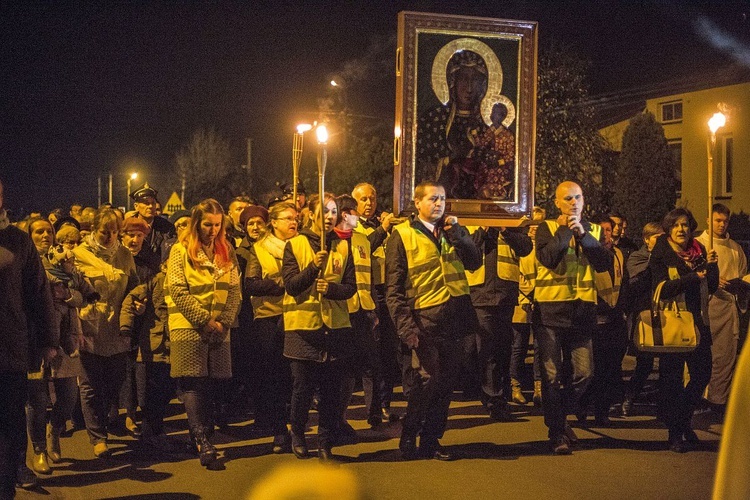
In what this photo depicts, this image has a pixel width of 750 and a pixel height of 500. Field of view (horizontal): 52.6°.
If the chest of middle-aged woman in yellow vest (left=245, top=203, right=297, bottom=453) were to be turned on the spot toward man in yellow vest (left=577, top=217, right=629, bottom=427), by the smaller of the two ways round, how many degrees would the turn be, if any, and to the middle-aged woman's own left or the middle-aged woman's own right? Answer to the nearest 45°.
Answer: approximately 45° to the middle-aged woman's own left

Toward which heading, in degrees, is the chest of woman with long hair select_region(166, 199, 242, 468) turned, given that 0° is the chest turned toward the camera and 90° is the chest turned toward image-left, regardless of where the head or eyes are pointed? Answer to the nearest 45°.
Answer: approximately 315°

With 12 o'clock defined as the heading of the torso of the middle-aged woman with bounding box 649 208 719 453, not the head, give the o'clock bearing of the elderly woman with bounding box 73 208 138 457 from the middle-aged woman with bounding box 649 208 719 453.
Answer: the elderly woman with bounding box 73 208 138 457 is roughly at 4 o'clock from the middle-aged woman with bounding box 649 208 719 453.

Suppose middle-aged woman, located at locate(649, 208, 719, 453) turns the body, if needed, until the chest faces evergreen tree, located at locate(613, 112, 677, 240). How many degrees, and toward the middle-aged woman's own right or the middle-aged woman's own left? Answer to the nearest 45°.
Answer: approximately 135° to the middle-aged woman's own left

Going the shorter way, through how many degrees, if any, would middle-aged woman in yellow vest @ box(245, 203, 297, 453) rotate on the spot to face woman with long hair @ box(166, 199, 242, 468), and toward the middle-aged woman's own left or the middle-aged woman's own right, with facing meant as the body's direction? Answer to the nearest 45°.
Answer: approximately 90° to the middle-aged woman's own right

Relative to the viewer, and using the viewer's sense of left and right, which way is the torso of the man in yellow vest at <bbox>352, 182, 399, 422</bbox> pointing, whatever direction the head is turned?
facing the viewer and to the right of the viewer

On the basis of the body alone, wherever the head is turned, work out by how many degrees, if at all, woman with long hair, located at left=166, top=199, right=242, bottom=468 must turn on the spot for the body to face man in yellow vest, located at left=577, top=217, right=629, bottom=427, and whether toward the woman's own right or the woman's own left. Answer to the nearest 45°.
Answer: approximately 45° to the woman's own left

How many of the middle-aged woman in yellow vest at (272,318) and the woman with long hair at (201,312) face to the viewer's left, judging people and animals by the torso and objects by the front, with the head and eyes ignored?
0

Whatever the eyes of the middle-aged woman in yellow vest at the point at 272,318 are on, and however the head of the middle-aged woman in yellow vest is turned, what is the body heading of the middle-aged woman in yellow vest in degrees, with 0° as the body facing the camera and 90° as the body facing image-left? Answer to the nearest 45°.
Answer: approximately 315°
